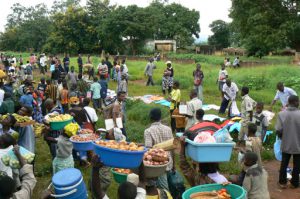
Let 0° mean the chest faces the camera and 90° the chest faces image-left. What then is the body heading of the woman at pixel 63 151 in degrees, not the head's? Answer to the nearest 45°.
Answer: approximately 225°

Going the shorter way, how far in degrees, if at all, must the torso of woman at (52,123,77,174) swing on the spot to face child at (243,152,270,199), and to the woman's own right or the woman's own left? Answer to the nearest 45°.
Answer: approximately 90° to the woman's own right

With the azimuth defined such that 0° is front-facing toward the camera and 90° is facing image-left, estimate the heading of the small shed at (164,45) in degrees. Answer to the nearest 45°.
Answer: approximately 0°

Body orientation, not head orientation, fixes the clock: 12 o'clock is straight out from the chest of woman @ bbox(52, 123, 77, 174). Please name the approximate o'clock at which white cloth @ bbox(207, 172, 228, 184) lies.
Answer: The white cloth is roughly at 3 o'clock from the woman.
